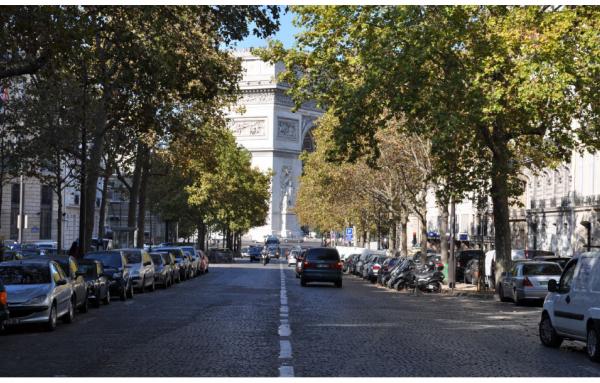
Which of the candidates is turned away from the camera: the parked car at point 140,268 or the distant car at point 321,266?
the distant car

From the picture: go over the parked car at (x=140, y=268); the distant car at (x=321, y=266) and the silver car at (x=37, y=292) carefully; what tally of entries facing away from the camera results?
1

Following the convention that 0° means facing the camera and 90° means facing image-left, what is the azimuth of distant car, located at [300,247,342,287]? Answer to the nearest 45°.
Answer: approximately 180°

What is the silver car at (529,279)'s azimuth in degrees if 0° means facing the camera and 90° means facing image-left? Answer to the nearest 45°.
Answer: approximately 135°

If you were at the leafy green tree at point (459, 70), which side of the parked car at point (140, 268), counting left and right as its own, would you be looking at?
left

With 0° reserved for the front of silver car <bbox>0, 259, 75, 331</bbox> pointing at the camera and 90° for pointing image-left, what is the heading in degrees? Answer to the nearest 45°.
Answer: approximately 45°

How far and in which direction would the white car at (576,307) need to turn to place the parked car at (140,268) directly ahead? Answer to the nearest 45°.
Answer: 0° — it already faces it

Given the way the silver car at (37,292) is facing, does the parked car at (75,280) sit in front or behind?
behind

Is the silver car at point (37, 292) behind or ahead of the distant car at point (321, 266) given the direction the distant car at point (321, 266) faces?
behind

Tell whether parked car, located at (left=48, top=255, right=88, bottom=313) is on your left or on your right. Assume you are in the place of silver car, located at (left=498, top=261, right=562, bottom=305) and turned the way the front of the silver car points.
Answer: on your left

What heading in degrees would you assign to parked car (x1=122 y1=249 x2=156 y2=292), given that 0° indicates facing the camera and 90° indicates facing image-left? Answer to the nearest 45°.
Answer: approximately 45°
